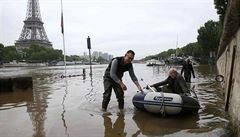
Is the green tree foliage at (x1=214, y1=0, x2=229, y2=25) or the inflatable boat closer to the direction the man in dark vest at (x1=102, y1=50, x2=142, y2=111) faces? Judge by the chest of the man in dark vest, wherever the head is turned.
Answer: the inflatable boat

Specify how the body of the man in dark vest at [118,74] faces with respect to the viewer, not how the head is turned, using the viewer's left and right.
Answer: facing the viewer and to the right of the viewer

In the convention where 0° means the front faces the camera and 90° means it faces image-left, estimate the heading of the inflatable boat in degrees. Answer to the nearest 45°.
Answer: approximately 90°

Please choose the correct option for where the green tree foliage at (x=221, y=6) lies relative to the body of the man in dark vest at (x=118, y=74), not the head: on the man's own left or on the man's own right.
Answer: on the man's own left

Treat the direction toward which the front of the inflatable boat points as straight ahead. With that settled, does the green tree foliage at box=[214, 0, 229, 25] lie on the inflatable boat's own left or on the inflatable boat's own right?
on the inflatable boat's own right

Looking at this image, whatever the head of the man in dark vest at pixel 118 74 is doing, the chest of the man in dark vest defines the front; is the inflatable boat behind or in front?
in front

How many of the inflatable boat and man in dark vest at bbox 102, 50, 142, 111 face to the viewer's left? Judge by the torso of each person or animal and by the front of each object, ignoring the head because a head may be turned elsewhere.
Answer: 1

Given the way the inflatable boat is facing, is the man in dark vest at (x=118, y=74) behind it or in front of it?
in front
